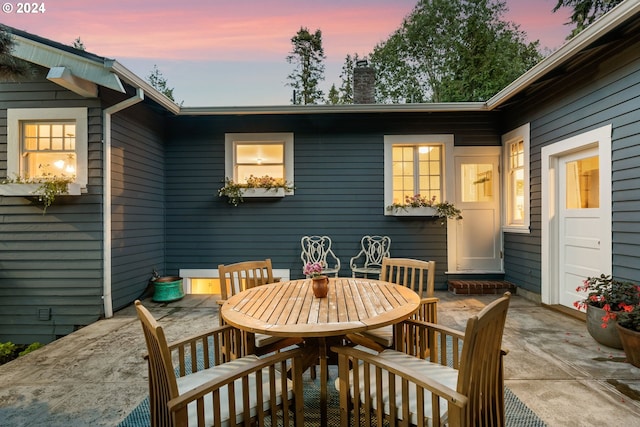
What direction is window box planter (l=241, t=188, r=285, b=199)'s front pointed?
toward the camera

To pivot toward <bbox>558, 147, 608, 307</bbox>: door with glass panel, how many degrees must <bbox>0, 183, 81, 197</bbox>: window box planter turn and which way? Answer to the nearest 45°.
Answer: approximately 45° to its left

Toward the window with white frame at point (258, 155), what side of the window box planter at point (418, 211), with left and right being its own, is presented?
right

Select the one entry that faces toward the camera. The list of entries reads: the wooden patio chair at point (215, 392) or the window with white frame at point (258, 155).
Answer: the window with white frame

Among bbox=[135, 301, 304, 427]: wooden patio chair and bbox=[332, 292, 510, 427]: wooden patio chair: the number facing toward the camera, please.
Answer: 0

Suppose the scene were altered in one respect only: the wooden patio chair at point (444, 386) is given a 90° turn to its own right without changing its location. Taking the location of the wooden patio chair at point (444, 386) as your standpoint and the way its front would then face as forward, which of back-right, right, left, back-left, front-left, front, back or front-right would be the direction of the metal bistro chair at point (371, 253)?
front-left

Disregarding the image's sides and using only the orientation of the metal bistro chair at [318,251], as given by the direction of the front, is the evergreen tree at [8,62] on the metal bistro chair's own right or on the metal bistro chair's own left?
on the metal bistro chair's own right

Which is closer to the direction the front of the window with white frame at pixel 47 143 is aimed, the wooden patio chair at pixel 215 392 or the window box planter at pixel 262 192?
the wooden patio chair

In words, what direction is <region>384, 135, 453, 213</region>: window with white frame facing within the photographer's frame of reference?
facing the viewer

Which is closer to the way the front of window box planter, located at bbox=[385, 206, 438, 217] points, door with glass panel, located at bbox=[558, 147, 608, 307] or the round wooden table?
the round wooden table

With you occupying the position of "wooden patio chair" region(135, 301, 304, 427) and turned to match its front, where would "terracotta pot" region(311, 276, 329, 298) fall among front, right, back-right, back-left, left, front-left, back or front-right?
front

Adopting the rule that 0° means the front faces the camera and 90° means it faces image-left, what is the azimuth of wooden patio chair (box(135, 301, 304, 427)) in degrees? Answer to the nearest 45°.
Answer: approximately 225°

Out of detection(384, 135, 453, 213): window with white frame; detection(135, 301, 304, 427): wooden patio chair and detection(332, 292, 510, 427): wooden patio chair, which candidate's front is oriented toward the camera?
the window with white frame

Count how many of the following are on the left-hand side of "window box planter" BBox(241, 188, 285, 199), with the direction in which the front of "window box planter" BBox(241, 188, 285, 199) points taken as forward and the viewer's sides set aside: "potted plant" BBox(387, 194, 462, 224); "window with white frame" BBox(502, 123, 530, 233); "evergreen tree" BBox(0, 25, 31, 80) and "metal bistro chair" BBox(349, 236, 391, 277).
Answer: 3

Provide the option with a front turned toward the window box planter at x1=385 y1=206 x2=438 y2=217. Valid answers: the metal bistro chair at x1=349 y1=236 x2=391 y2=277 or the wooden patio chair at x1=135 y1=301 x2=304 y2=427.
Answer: the wooden patio chair

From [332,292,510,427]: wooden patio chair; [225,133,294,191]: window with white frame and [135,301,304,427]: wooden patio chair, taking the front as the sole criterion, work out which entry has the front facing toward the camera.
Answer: the window with white frame

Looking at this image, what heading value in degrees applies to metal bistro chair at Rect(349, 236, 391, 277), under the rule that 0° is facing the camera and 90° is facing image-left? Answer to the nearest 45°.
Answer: approximately 45°
